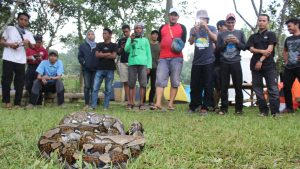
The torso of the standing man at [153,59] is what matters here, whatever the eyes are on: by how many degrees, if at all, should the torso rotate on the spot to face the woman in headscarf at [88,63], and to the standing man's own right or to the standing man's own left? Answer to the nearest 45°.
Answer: approximately 45° to the standing man's own right

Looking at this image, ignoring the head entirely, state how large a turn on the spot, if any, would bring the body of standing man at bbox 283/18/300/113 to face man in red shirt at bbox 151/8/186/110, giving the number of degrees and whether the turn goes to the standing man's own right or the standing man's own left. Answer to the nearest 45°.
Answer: approximately 45° to the standing man's own right

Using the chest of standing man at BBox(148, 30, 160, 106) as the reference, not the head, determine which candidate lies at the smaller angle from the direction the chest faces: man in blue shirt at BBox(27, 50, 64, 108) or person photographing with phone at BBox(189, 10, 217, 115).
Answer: the person photographing with phone

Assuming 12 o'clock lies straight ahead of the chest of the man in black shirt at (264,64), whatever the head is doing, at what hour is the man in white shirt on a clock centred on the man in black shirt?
The man in white shirt is roughly at 3 o'clock from the man in black shirt.

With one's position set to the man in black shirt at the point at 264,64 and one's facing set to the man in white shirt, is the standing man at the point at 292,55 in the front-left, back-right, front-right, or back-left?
back-right

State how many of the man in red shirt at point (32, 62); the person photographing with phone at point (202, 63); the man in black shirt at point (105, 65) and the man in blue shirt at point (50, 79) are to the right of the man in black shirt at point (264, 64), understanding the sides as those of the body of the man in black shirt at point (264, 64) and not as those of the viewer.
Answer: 4

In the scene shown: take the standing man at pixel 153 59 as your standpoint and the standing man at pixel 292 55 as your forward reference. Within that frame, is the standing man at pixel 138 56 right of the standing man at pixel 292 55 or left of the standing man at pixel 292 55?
right

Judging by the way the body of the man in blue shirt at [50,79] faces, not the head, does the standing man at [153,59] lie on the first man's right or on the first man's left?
on the first man's left
